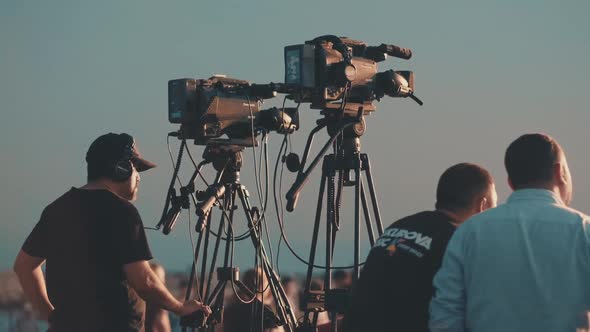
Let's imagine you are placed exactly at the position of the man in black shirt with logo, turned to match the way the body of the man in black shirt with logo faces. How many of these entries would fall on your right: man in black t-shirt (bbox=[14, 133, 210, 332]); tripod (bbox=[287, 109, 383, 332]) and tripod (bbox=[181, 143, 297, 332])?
0

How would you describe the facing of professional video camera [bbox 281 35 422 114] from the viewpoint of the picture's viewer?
facing to the right of the viewer

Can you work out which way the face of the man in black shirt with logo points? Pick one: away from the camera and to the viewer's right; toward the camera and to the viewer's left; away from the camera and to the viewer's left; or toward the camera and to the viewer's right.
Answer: away from the camera and to the viewer's right

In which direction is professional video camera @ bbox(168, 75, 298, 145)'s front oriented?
to the viewer's right

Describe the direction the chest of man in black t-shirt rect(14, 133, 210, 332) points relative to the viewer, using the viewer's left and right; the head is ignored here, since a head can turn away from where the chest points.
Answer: facing away from the viewer and to the right of the viewer

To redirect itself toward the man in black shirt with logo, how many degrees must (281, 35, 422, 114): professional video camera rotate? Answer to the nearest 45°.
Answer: approximately 90° to its right

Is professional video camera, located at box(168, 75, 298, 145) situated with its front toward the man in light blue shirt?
no

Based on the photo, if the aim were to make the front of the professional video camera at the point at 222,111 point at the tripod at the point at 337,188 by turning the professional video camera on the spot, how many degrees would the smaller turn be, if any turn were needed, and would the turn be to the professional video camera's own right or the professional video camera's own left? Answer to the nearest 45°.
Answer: approximately 45° to the professional video camera's own right

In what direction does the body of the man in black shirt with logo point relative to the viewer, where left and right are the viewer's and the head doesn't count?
facing away from the viewer and to the right of the viewer

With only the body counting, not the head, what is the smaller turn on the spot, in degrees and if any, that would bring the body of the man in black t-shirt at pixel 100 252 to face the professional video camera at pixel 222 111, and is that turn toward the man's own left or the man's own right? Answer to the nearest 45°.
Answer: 0° — they already face it

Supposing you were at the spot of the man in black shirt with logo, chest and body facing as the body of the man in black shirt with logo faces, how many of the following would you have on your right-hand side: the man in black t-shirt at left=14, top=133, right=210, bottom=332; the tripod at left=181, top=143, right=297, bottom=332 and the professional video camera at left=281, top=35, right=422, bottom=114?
0

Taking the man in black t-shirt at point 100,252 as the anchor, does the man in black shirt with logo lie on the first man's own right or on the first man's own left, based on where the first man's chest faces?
on the first man's own right

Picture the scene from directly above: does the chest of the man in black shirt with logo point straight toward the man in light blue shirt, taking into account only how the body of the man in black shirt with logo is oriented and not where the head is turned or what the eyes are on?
no
